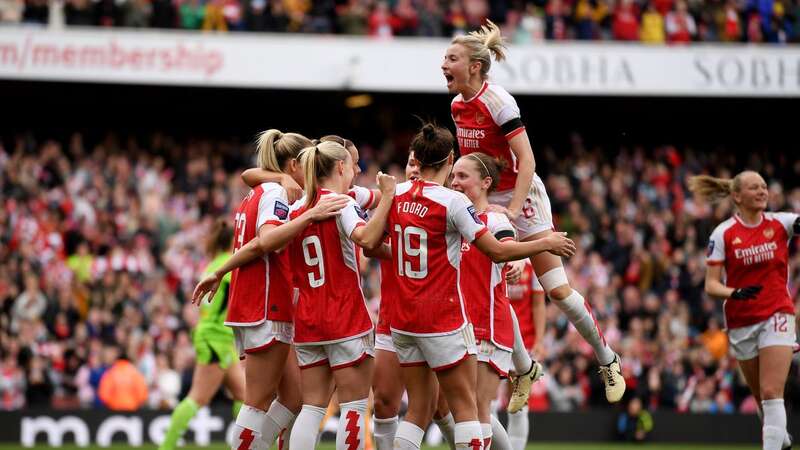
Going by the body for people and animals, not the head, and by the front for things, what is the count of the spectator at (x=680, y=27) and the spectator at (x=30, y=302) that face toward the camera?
2

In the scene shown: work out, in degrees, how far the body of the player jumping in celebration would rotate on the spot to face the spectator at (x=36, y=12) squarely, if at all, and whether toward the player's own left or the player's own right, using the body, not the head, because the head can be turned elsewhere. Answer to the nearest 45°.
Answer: approximately 90° to the player's own right

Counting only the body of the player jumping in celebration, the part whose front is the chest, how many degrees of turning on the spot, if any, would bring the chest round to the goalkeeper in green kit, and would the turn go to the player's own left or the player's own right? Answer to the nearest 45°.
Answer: approximately 90° to the player's own right

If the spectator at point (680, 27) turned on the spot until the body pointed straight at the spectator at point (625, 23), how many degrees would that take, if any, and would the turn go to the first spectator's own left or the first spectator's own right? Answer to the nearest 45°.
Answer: approximately 45° to the first spectator's own right

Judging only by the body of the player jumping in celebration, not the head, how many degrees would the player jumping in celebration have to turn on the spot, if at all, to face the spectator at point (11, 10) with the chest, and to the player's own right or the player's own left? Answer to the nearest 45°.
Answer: approximately 90° to the player's own right

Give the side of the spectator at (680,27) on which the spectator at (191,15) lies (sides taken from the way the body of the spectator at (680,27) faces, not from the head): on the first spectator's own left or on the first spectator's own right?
on the first spectator's own right

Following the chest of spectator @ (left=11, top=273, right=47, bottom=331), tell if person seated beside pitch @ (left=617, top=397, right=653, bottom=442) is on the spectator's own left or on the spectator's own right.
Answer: on the spectator's own left

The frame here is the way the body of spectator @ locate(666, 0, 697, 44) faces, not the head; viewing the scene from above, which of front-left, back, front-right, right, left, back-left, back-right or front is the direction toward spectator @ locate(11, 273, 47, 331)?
front-right

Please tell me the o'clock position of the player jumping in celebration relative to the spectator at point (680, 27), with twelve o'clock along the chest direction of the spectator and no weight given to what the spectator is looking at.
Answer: The player jumping in celebration is roughly at 12 o'clock from the spectator.
